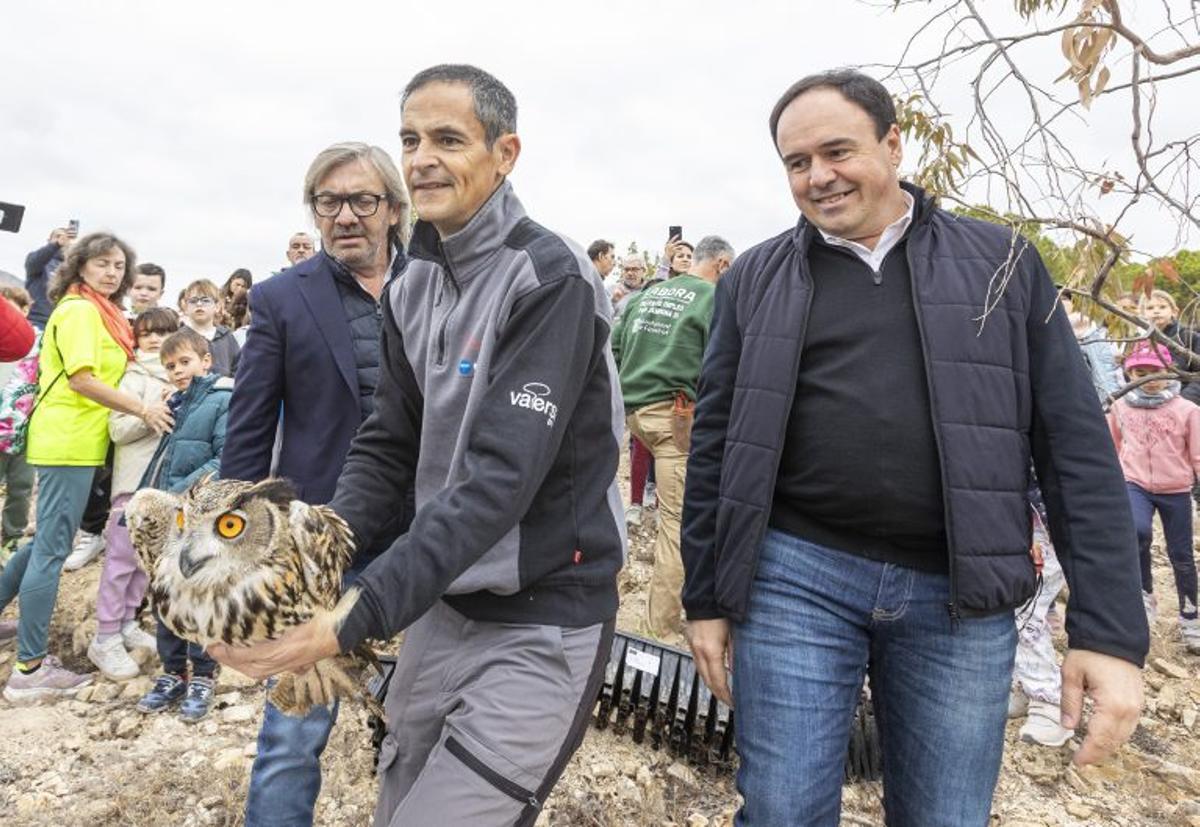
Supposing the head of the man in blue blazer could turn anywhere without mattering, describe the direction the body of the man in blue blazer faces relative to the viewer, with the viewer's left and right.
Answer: facing the viewer and to the right of the viewer

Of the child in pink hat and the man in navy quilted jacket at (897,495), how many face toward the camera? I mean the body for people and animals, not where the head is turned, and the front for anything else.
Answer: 2

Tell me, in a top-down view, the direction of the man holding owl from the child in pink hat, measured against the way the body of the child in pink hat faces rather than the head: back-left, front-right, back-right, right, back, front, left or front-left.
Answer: front

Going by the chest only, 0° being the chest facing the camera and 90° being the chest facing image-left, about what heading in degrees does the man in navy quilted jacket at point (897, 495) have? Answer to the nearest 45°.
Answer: approximately 0°

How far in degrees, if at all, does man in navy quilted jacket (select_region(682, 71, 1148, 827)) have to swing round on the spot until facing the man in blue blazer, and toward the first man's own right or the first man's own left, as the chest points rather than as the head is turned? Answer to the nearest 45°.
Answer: approximately 90° to the first man's own right

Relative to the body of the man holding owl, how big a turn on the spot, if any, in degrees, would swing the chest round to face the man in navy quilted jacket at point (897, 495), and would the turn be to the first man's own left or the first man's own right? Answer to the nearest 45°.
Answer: approximately 135° to the first man's own left

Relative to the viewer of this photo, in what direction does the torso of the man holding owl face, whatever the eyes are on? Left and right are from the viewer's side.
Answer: facing the viewer and to the left of the viewer

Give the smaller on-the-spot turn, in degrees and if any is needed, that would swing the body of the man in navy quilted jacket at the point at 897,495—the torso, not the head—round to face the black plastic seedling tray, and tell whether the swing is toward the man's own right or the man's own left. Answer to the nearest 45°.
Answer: approximately 135° to the man's own right

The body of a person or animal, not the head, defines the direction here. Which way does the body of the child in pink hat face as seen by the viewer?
toward the camera

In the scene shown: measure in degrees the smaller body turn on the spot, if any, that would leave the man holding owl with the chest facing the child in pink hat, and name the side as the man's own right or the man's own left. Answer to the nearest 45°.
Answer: approximately 180°
